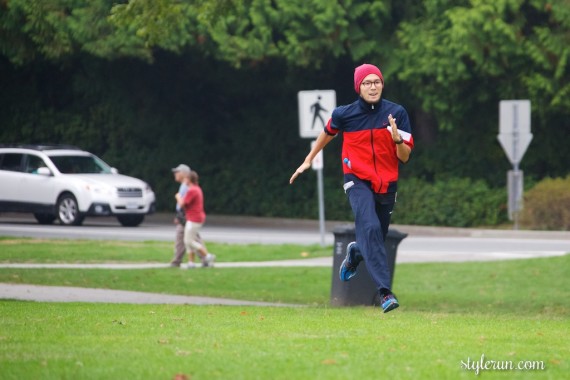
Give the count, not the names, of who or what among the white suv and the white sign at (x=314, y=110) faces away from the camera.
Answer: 0

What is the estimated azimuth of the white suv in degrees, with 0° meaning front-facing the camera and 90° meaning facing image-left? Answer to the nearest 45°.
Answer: approximately 315°

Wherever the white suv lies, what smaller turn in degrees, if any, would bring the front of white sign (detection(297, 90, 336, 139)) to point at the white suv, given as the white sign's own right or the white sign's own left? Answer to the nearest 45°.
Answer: approximately 135° to the white sign's own right

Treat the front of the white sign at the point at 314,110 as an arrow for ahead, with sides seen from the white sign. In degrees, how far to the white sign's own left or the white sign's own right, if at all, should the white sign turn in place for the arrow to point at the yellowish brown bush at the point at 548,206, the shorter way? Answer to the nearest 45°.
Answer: approximately 135° to the white sign's own left

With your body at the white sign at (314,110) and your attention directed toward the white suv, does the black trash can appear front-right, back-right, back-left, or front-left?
back-left

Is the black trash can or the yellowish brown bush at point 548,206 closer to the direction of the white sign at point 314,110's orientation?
the black trash can

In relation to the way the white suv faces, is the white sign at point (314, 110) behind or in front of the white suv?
in front

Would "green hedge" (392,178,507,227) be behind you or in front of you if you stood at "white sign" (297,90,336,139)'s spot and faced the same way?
behind

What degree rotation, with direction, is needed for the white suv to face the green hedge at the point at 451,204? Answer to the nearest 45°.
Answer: approximately 45° to its left

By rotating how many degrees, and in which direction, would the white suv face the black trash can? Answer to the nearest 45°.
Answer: approximately 45° to its right

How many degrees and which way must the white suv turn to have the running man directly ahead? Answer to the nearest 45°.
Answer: approximately 45° to its right
